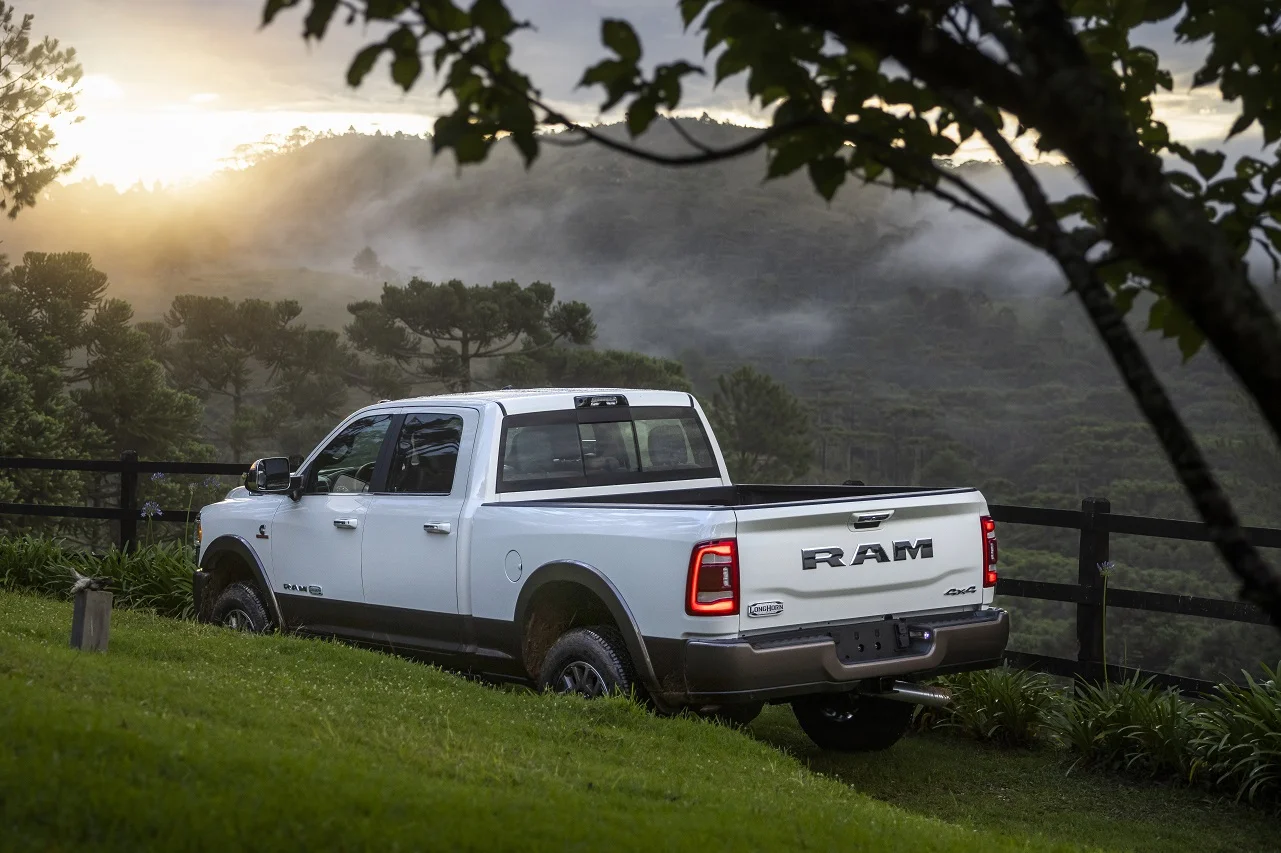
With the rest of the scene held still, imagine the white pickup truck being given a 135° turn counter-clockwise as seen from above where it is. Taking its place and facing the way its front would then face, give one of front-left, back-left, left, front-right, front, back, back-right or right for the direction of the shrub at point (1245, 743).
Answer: left

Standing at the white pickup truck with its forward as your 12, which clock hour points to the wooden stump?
The wooden stump is roughly at 11 o'clock from the white pickup truck.

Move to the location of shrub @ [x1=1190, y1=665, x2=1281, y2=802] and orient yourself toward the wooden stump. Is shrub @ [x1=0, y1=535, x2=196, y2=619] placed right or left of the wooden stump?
right

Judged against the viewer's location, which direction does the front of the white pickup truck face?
facing away from the viewer and to the left of the viewer

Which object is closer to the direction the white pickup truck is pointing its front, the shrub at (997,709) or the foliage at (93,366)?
the foliage

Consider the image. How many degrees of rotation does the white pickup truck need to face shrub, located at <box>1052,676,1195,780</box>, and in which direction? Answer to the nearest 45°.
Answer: approximately 135° to its right
